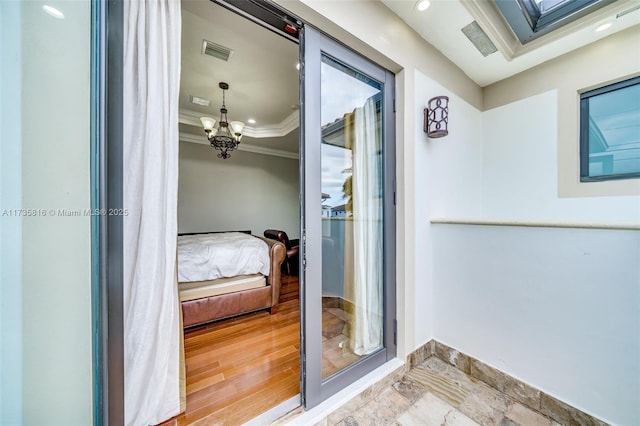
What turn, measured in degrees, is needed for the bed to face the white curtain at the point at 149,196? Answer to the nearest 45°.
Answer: approximately 135° to its right

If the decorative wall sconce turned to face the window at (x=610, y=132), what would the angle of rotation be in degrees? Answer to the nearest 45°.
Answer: approximately 90° to its left

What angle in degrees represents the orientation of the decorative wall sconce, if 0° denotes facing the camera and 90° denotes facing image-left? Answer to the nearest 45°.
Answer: approximately 315°

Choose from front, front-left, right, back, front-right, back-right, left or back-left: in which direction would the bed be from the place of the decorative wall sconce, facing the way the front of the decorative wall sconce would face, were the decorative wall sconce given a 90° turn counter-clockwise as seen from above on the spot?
back-left

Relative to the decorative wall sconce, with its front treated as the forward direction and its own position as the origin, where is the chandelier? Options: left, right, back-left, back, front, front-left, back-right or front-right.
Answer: back-right

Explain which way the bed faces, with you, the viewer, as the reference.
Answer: facing away from the viewer and to the right of the viewer

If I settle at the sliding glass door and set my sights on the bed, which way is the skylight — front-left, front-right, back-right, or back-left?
back-right

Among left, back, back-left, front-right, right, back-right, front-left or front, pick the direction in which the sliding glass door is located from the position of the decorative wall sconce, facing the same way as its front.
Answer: right

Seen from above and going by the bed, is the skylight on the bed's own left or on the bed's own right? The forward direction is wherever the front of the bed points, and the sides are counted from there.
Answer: on the bed's own right

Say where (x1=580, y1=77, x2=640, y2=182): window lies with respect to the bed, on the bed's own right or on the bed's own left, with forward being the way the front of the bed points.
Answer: on the bed's own right

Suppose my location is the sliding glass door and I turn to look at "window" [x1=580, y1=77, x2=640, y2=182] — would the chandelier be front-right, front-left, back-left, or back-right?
back-left

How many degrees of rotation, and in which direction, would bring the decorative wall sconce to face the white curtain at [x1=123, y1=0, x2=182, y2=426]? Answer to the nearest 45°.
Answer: approximately 90° to its right
